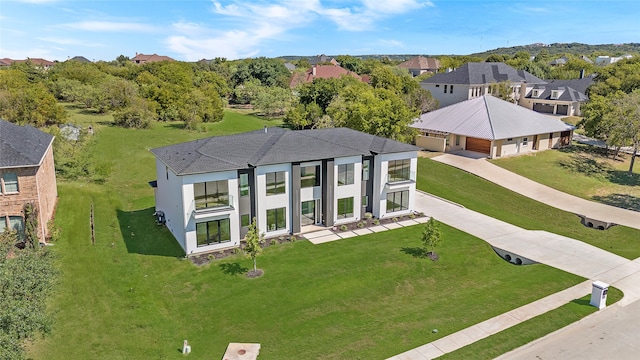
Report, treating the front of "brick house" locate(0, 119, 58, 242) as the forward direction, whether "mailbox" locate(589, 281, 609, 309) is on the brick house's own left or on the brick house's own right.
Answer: on the brick house's own left

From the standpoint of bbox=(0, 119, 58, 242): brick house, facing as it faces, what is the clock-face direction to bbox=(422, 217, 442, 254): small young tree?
The small young tree is roughly at 10 o'clock from the brick house.

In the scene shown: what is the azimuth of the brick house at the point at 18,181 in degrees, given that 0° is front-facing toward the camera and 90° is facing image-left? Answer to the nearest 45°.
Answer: approximately 0°

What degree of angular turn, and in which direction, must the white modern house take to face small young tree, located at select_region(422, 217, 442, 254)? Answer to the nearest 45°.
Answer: approximately 45° to its left

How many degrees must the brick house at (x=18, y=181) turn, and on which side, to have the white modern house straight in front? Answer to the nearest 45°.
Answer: approximately 90° to its left

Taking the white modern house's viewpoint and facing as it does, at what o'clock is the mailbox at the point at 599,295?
The mailbox is roughly at 10 o'clock from the white modern house.

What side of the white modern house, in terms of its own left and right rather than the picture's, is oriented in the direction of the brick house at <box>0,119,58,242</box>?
right

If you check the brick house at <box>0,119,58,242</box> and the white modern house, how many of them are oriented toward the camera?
2

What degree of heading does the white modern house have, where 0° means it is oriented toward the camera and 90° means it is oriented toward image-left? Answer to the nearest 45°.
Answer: approximately 0°
